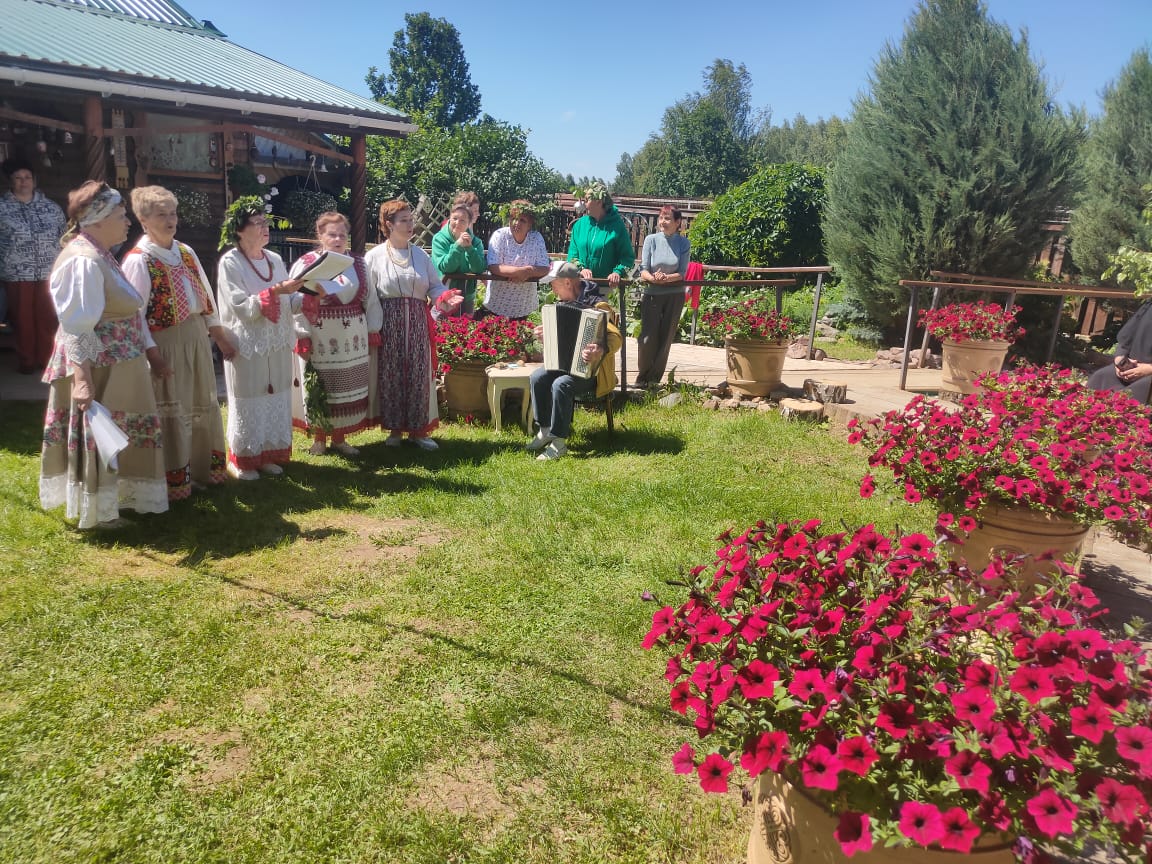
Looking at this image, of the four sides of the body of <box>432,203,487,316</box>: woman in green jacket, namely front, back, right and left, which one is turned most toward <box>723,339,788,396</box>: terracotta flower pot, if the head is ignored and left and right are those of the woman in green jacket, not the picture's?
left

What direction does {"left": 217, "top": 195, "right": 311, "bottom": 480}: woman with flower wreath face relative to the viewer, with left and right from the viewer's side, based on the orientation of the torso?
facing the viewer and to the right of the viewer

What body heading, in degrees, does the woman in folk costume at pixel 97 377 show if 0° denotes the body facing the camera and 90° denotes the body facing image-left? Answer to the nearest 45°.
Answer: approximately 270°

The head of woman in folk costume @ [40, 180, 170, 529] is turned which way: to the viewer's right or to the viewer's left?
to the viewer's right

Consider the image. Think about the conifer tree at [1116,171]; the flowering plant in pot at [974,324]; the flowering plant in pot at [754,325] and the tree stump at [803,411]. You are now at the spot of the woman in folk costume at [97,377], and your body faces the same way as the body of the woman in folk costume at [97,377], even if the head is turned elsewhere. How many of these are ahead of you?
4

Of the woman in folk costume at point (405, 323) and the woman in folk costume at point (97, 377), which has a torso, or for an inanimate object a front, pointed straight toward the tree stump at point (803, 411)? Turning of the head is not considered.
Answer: the woman in folk costume at point (97, 377)

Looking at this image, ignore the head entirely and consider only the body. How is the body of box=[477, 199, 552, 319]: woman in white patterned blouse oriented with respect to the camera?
toward the camera

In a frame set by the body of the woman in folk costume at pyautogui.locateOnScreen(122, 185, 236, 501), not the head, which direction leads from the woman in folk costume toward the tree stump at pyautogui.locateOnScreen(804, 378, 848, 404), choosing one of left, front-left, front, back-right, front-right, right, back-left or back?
front-left

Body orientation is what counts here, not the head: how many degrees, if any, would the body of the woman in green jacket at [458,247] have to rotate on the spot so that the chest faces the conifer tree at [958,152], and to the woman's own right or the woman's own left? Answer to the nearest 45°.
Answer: approximately 135° to the woman's own left

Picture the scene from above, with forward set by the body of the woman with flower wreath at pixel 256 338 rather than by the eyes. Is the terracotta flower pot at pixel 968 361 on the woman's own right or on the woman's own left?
on the woman's own left

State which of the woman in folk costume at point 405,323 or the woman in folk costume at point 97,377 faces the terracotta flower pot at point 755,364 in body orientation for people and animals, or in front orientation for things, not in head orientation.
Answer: the woman in folk costume at point 97,377
